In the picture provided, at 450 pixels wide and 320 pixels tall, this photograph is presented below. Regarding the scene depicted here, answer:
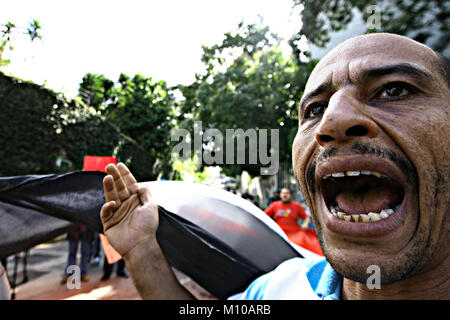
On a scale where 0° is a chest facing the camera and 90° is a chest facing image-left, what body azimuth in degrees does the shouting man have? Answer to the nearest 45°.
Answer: approximately 45°

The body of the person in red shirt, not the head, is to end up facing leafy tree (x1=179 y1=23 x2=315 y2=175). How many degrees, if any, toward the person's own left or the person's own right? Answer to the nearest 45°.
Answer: approximately 180°

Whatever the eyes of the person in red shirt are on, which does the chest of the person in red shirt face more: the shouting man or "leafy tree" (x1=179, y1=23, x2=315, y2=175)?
the shouting man

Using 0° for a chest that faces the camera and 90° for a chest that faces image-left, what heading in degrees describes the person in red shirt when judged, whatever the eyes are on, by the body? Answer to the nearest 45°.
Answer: approximately 0°

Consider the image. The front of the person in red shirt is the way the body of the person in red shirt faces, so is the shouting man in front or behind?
in front
